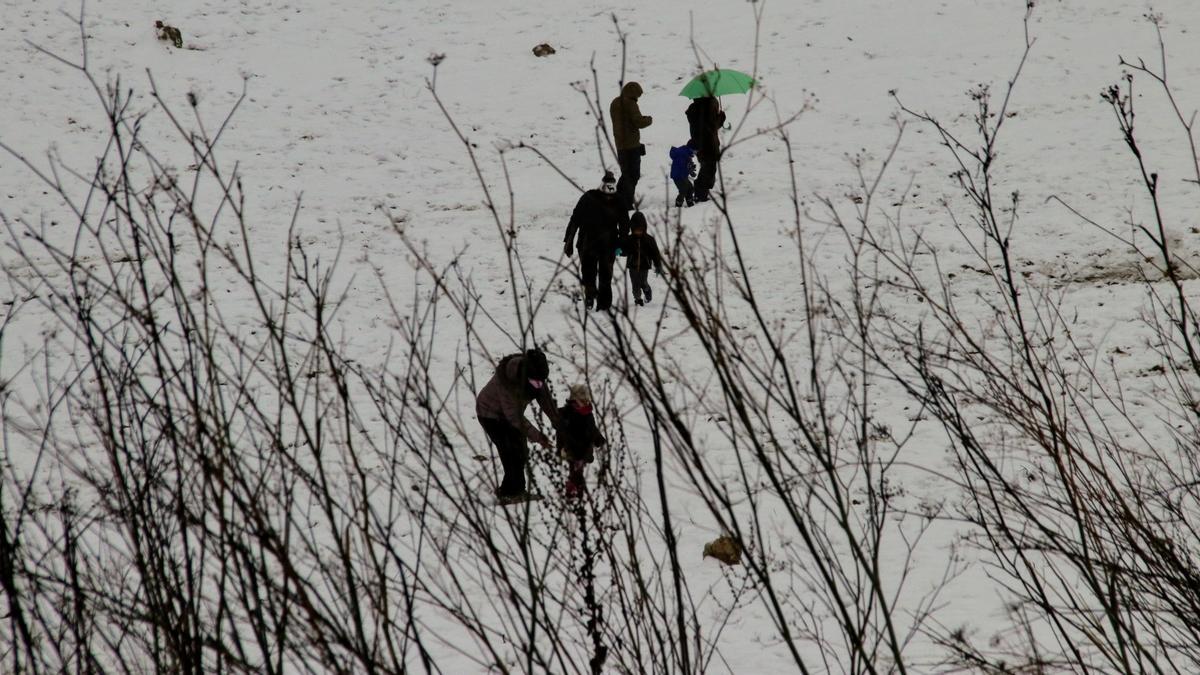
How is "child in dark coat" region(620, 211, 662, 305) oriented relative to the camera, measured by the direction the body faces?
toward the camera

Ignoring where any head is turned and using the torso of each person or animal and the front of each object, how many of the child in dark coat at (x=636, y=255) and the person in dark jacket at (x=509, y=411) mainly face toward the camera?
1

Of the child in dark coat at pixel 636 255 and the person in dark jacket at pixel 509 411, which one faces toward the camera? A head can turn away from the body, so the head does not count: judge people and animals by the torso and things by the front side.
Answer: the child in dark coat

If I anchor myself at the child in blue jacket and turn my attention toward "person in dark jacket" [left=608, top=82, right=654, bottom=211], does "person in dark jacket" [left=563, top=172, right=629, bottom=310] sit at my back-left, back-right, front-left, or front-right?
front-left

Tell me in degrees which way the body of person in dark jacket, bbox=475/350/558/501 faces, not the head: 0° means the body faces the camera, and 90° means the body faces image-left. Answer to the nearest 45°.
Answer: approximately 270°

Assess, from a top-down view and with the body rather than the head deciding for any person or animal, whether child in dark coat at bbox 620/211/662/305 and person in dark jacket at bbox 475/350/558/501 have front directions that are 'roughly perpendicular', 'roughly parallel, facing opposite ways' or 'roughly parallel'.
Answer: roughly perpendicular
